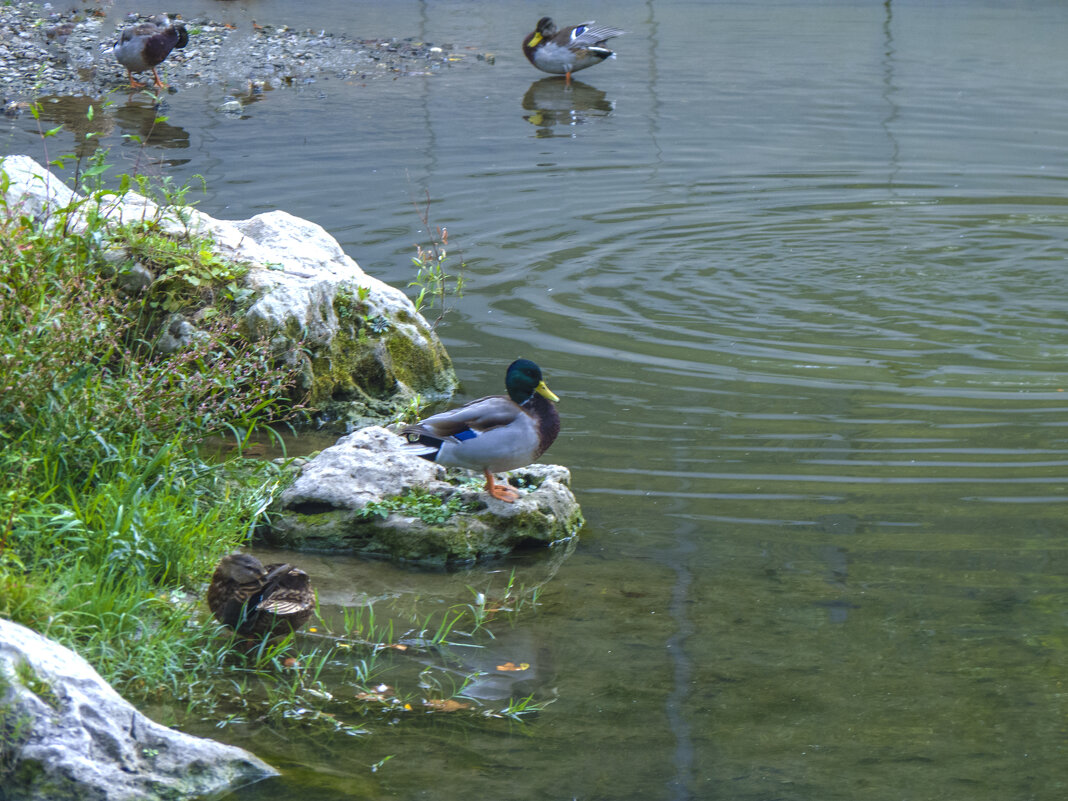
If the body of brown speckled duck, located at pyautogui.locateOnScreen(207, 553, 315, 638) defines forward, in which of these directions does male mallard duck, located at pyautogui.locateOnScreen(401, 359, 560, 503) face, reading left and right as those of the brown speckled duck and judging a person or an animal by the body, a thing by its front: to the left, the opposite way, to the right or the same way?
the opposite way

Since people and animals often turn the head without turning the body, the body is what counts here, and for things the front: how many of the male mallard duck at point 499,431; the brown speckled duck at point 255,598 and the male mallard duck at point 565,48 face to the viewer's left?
2

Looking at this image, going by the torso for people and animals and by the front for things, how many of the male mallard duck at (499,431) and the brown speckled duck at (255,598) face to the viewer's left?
1

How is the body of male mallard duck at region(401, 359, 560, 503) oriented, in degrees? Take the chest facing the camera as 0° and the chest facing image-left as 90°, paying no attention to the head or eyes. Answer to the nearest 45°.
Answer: approximately 270°

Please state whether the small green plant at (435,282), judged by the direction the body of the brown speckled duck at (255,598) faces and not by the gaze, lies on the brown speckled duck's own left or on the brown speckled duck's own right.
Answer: on the brown speckled duck's own right

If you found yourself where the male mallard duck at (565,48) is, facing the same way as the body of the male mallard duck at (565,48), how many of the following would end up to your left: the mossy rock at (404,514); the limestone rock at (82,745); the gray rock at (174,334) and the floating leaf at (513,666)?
4

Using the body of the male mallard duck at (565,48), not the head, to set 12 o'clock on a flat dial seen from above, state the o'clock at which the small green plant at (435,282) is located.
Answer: The small green plant is roughly at 9 o'clock from the male mallard duck.

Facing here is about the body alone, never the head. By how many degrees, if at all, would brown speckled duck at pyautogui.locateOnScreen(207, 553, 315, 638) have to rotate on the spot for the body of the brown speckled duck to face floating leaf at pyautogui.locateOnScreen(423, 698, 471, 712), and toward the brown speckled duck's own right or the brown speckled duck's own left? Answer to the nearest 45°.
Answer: approximately 135° to the brown speckled duck's own left

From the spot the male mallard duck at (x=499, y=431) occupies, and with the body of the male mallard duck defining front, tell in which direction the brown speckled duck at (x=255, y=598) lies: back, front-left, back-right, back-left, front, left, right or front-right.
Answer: back-right

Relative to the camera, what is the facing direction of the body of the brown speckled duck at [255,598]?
to the viewer's left

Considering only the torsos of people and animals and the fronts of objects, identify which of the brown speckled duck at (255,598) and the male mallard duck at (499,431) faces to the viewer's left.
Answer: the brown speckled duck

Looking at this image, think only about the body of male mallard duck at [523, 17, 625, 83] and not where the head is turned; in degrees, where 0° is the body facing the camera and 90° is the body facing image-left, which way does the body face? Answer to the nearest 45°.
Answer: approximately 90°

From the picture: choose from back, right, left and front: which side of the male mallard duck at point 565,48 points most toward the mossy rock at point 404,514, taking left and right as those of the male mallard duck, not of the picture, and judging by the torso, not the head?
left

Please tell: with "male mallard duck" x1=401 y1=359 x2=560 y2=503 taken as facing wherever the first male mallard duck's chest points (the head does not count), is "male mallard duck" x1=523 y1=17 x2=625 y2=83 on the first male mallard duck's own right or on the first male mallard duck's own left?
on the first male mallard duck's own left

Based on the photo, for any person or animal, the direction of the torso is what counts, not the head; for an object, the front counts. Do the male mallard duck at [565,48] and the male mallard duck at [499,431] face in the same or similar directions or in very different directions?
very different directions
